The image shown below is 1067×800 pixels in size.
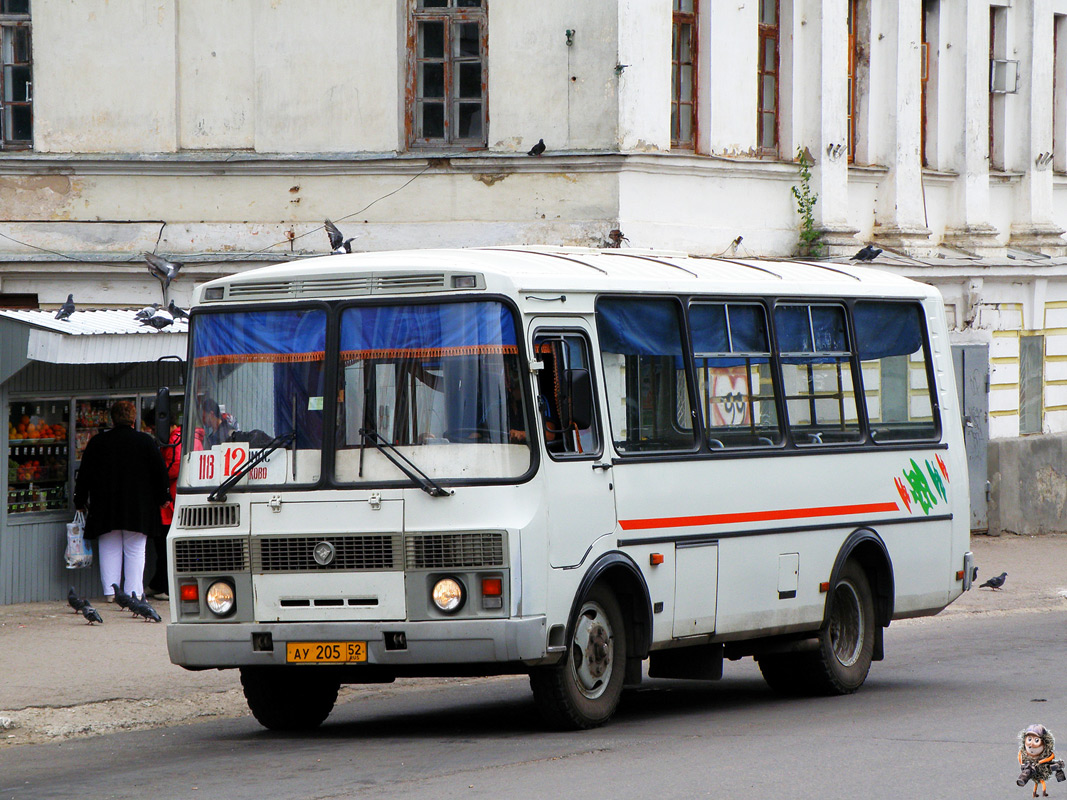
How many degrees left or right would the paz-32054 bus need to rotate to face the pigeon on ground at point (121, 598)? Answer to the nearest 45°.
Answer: approximately 90° to its right

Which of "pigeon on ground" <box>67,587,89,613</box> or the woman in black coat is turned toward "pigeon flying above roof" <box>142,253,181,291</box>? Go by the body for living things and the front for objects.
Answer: the woman in black coat

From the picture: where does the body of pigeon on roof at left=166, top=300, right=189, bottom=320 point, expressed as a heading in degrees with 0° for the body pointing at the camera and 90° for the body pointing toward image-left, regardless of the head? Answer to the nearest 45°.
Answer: approximately 90°

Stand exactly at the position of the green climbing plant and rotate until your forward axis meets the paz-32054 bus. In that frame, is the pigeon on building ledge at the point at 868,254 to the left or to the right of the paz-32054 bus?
left

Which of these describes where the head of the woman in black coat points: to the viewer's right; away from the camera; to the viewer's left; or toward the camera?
away from the camera

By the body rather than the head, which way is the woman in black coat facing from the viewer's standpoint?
away from the camera
